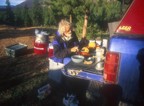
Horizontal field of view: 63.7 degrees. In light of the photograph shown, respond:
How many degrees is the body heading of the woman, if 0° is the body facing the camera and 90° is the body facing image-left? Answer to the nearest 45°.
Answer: approximately 315°

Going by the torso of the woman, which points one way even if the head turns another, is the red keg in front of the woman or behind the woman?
behind
